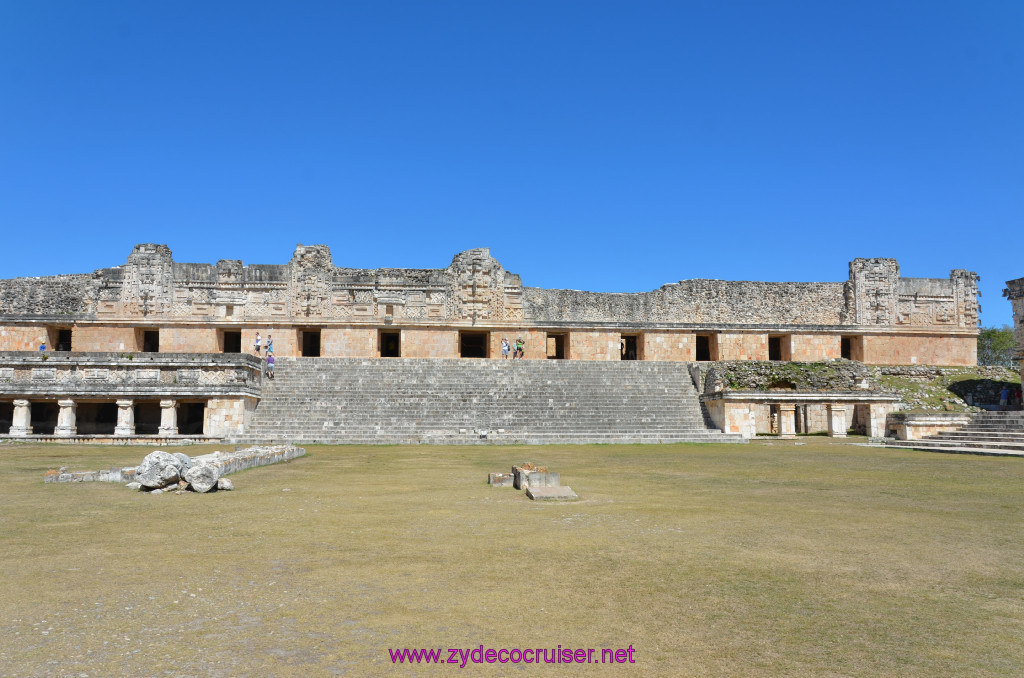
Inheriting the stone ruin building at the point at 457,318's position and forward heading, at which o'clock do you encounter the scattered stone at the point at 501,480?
The scattered stone is roughly at 12 o'clock from the stone ruin building.

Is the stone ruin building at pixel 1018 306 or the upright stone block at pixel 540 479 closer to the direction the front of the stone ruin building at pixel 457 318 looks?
the upright stone block

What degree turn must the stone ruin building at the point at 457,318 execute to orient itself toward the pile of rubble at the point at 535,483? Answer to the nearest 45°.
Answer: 0° — it already faces it

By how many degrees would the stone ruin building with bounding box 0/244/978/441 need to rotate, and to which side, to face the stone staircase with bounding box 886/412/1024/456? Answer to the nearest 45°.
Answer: approximately 45° to its left

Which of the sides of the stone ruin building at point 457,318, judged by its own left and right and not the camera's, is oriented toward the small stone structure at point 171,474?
front

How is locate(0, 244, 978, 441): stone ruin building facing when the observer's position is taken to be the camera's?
facing the viewer

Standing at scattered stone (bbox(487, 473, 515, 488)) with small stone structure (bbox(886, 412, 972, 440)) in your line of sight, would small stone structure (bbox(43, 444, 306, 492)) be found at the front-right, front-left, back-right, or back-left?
back-left

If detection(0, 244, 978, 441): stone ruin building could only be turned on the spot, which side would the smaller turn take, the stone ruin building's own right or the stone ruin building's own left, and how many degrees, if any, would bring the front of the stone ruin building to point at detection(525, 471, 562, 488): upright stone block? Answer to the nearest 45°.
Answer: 0° — it already faces it

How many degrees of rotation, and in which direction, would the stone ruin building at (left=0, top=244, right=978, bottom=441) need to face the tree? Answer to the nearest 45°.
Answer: approximately 135° to its left

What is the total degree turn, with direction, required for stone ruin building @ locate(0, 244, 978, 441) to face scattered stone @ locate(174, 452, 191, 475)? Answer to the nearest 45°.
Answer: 0° — it already faces it

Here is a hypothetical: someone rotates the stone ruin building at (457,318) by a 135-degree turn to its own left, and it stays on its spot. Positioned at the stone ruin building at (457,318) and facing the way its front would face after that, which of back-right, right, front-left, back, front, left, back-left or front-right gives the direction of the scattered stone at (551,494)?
back-right

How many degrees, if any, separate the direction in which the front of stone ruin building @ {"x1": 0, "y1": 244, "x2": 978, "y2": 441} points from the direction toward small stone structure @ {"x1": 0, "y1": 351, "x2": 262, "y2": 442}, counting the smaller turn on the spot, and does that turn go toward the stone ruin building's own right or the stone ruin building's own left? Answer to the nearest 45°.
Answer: approximately 45° to the stone ruin building's own right
